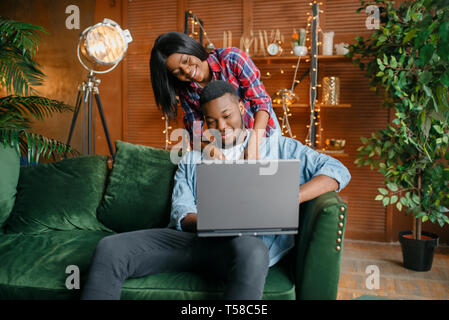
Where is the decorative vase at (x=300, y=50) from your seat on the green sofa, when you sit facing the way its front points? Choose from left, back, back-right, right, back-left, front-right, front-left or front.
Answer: back-left

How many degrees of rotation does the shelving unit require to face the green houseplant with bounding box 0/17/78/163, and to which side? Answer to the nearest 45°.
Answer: approximately 45° to its right

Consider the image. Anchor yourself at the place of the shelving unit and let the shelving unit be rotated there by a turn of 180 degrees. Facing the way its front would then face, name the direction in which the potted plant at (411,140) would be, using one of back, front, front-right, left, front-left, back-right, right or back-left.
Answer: back-right

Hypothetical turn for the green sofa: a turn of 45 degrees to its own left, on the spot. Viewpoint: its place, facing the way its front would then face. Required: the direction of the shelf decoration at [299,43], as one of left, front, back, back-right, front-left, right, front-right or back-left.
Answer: left

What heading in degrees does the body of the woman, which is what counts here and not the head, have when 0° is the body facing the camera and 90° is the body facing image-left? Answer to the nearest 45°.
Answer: approximately 0°

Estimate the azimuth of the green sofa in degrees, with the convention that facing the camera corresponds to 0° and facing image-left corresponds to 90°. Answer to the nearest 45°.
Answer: approximately 0°

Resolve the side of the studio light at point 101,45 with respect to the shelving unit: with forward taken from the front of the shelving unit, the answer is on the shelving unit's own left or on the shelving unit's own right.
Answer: on the shelving unit's own right

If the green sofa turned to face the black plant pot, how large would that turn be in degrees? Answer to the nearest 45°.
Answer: approximately 90° to its left
